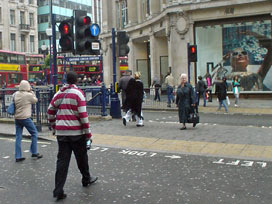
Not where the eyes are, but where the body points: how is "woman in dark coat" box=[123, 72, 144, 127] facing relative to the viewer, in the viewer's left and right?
facing away from the viewer and to the right of the viewer

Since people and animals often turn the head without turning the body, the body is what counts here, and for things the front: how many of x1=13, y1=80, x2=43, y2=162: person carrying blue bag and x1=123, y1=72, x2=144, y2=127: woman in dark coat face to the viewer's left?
0

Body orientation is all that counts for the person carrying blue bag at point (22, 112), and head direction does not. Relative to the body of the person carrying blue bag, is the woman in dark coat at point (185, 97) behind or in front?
in front

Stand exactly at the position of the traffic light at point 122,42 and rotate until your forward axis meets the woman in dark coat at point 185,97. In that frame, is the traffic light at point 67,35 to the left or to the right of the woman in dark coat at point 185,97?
right

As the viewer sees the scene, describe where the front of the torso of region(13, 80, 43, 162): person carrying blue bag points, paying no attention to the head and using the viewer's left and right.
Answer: facing away from the viewer and to the right of the viewer

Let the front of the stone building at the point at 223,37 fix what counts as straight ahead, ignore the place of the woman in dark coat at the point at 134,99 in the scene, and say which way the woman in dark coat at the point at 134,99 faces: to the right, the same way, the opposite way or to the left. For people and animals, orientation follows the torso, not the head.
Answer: the opposite way

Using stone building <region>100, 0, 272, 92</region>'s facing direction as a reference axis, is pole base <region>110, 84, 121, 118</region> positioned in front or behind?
in front

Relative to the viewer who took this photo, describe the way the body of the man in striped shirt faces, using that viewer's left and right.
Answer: facing away from the viewer and to the right of the viewer

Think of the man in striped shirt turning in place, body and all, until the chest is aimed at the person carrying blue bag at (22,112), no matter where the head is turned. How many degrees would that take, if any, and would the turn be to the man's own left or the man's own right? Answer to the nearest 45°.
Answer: approximately 45° to the man's own left
